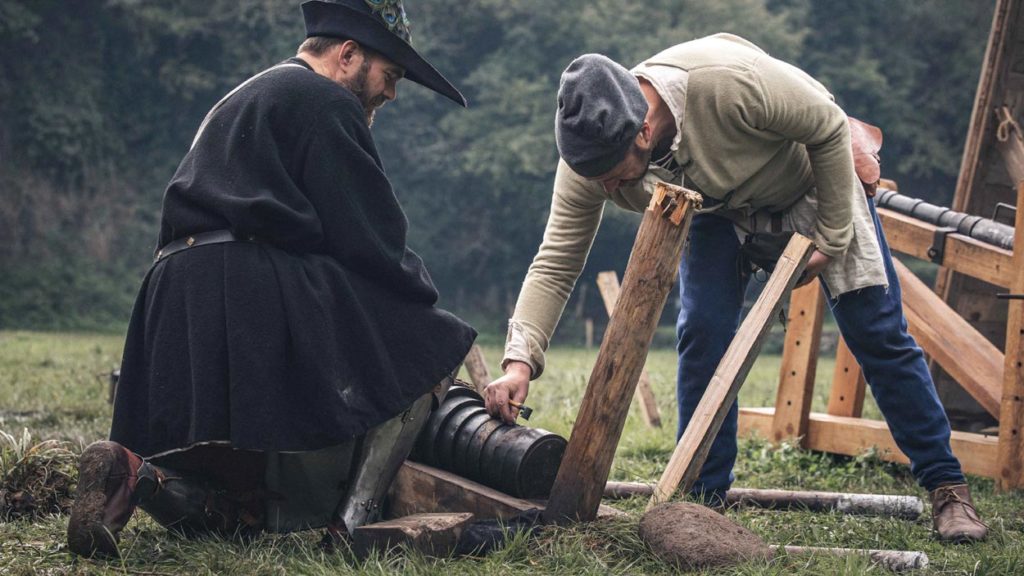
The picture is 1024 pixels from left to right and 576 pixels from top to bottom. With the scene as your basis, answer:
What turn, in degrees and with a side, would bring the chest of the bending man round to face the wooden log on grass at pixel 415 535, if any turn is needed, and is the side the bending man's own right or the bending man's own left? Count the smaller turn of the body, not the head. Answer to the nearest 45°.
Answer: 0° — they already face it

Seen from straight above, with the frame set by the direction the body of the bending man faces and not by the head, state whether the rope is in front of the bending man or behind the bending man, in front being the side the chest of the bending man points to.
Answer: behind

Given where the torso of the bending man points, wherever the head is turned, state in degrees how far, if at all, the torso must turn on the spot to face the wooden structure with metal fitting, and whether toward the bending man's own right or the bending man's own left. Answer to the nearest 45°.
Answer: approximately 180°

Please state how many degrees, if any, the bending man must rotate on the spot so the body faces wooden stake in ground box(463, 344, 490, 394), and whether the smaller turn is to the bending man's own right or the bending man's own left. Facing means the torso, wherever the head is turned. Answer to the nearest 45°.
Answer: approximately 90° to the bending man's own right

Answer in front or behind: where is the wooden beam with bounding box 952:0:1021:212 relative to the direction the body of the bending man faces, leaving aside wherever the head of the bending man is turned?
behind

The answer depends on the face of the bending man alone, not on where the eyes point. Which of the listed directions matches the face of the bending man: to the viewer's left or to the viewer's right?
to the viewer's left

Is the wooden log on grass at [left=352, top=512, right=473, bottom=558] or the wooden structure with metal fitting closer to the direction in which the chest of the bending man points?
the wooden log on grass

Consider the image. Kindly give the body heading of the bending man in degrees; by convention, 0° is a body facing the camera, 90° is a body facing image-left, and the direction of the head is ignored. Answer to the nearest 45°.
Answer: approximately 45°
